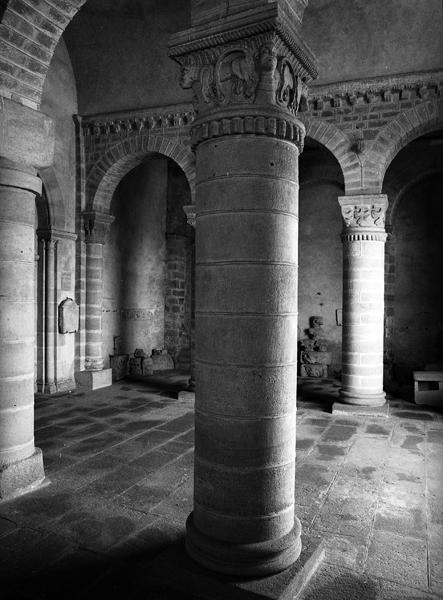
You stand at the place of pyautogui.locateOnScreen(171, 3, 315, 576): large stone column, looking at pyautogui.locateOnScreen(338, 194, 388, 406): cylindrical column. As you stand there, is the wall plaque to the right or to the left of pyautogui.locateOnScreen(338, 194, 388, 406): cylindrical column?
left

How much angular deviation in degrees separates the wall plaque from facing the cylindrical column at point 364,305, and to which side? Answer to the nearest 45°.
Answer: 0° — it already faces it

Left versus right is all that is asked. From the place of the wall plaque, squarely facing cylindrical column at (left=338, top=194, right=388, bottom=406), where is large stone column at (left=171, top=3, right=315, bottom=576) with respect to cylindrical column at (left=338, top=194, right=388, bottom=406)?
right

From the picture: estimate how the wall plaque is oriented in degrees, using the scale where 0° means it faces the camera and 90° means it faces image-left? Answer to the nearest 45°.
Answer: approximately 315°

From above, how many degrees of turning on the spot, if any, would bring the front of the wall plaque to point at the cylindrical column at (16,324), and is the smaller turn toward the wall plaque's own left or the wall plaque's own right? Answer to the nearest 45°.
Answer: approximately 45° to the wall plaque's own right

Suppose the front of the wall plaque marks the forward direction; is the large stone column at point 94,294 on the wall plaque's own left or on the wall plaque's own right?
on the wall plaque's own left

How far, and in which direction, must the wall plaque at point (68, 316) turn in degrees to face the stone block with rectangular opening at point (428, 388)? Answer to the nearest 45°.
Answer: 0° — it already faces it
